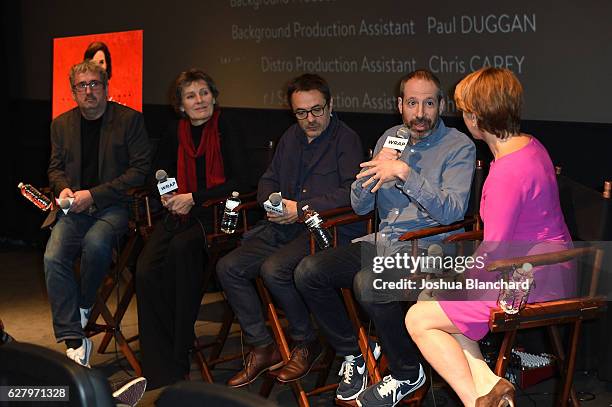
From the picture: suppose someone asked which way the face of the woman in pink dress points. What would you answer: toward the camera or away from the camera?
away from the camera

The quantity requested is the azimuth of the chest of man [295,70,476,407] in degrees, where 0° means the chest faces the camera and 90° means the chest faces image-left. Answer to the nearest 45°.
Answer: approximately 45°

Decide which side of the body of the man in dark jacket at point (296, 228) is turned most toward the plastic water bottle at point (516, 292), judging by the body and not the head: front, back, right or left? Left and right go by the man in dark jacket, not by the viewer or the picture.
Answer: left

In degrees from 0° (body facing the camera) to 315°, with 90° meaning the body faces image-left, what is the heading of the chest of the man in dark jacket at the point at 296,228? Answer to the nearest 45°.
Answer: approximately 45°
